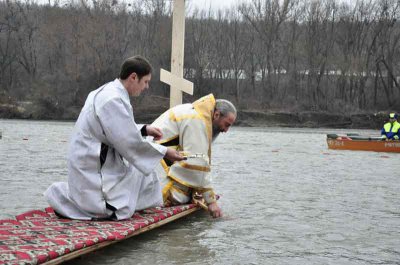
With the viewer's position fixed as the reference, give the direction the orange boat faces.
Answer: facing to the left of the viewer

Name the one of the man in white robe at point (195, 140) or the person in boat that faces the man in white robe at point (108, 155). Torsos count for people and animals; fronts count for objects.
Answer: the person in boat

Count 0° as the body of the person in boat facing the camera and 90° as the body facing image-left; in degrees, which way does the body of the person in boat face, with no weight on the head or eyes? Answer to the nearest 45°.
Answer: approximately 0°

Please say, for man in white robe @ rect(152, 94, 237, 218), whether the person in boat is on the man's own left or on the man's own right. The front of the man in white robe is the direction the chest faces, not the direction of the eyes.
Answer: on the man's own left

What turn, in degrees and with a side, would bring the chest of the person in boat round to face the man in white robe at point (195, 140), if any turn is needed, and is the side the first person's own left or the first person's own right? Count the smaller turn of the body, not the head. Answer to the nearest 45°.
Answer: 0° — they already face them

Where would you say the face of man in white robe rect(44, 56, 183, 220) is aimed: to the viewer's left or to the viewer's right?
to the viewer's right

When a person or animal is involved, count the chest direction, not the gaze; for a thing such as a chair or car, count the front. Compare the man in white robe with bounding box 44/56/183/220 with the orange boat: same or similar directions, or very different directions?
very different directions

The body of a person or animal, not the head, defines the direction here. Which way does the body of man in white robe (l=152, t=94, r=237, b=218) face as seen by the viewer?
to the viewer's right

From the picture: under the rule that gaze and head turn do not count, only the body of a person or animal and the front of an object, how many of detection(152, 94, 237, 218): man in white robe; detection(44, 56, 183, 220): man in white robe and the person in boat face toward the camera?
1

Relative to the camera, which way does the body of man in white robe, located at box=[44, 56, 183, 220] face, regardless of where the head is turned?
to the viewer's right

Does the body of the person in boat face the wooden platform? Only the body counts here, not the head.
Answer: yes

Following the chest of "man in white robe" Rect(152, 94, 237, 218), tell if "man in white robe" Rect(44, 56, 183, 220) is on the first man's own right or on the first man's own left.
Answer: on the first man's own right

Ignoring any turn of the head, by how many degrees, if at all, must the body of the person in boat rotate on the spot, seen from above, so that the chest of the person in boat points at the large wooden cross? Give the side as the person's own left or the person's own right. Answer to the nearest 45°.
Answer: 0° — they already face it

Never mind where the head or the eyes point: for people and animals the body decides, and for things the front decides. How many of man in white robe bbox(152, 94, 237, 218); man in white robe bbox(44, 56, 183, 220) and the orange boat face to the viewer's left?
1

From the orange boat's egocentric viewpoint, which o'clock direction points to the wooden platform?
The wooden platform is roughly at 9 o'clock from the orange boat.
